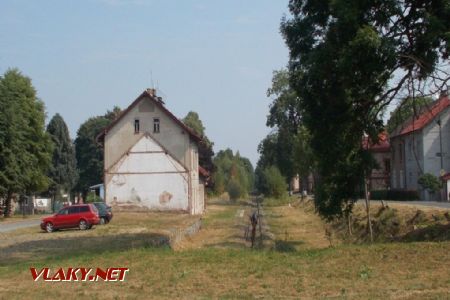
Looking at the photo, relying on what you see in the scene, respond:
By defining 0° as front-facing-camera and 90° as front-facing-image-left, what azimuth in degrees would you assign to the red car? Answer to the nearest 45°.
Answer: approximately 90°

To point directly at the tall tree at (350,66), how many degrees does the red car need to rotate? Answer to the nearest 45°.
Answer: approximately 135° to its left

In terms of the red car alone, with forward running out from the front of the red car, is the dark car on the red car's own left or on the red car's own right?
on the red car's own right
